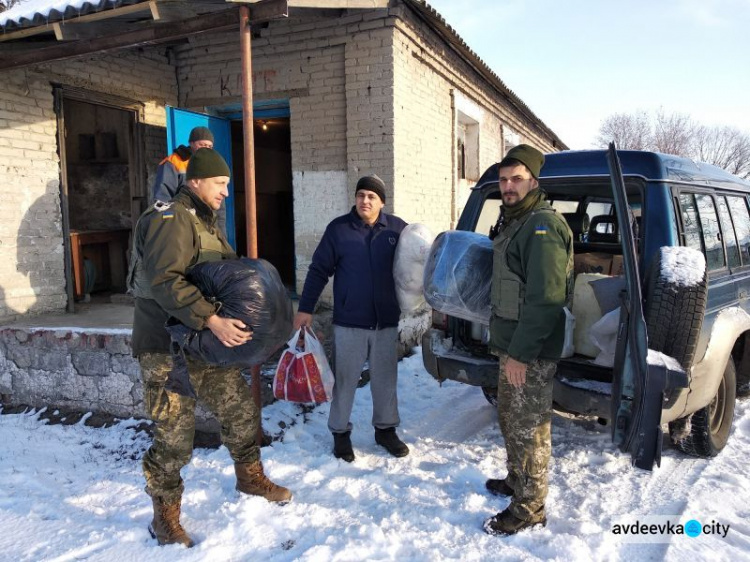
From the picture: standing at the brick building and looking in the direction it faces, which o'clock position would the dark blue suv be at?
The dark blue suv is roughly at 11 o'clock from the brick building.

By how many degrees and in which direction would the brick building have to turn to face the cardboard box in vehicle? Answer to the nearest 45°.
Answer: approximately 45° to its left

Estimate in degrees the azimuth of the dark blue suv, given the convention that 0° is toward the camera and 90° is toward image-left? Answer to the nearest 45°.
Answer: approximately 225°

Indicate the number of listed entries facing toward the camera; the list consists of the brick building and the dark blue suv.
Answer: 1

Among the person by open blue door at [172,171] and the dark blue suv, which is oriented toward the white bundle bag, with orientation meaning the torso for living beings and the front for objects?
the person by open blue door

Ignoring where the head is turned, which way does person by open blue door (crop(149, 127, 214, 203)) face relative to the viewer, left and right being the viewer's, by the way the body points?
facing the viewer and to the right of the viewer

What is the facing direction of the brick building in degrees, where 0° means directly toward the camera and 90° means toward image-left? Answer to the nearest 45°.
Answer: approximately 0°
